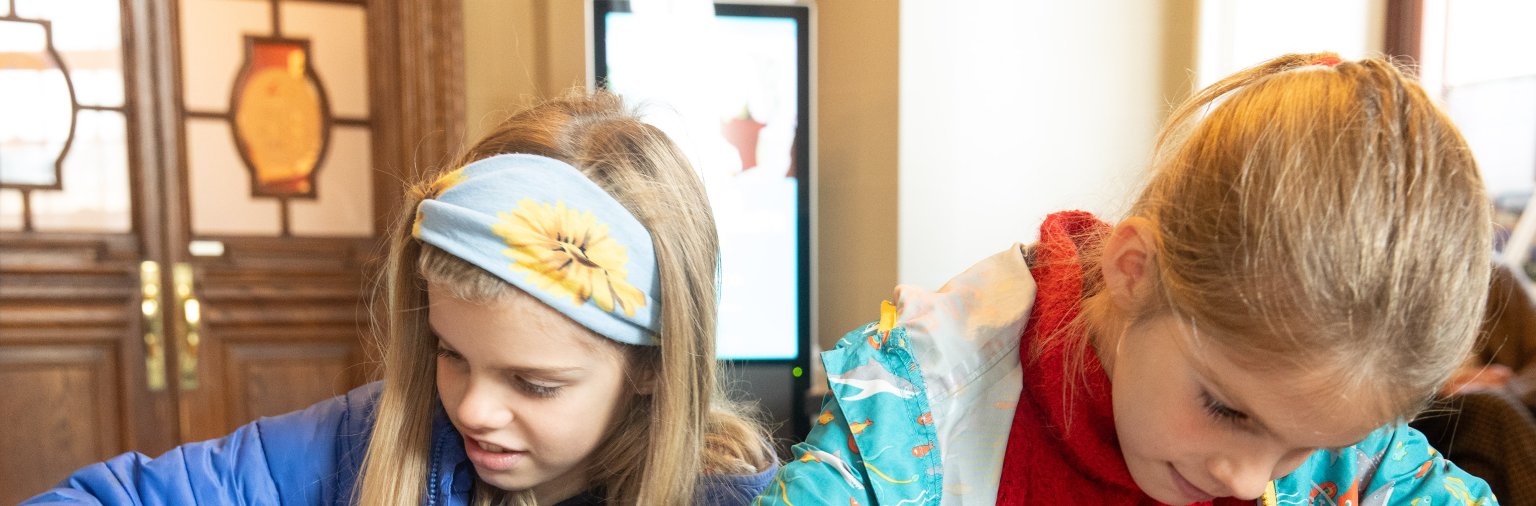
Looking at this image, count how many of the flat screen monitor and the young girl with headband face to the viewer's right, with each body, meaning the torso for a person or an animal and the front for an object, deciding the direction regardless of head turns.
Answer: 0

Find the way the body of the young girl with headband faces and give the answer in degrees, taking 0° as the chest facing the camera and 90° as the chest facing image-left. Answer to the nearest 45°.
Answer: approximately 45°

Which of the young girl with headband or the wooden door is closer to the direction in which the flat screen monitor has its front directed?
the young girl with headband

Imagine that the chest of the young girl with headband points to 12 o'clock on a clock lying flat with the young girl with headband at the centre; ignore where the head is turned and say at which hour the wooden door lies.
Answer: The wooden door is roughly at 4 o'clock from the young girl with headband.

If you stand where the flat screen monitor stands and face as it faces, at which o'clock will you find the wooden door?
The wooden door is roughly at 4 o'clock from the flat screen monitor.

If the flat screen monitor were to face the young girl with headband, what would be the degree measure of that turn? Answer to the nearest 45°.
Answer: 0° — it already faces them

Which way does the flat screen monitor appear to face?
toward the camera
